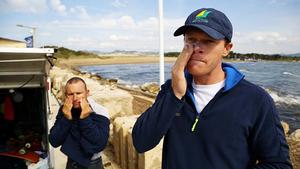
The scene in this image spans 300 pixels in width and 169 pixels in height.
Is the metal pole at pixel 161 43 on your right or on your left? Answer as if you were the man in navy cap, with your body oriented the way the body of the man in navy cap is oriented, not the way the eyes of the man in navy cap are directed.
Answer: on your right

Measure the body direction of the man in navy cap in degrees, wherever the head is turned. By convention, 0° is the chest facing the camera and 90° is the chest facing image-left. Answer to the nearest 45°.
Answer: approximately 45°
